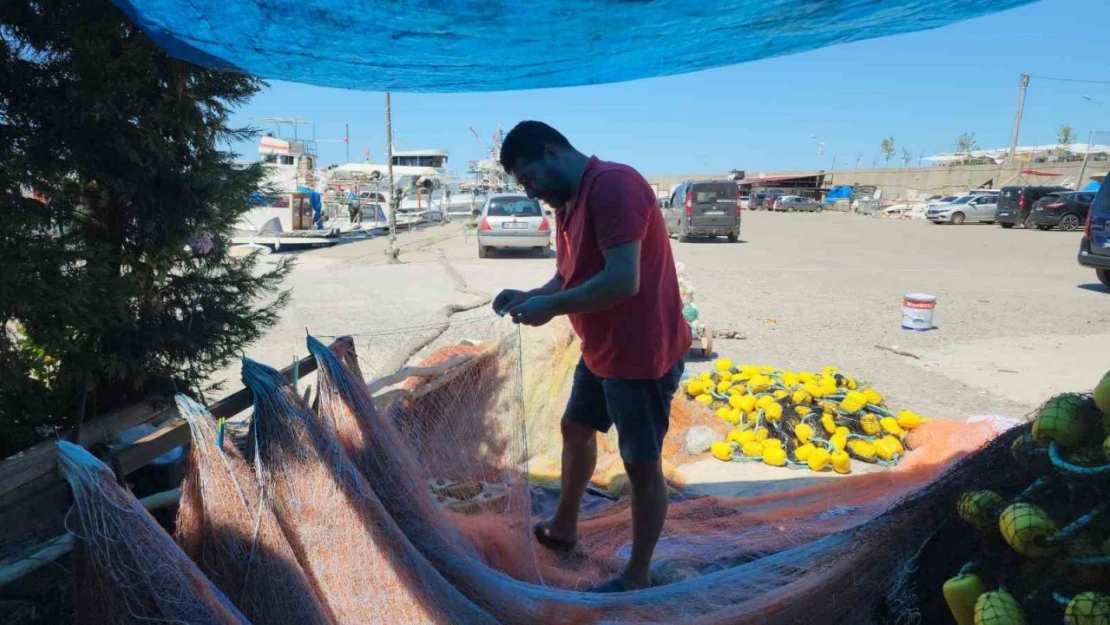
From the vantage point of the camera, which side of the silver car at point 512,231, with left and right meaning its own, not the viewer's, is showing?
back

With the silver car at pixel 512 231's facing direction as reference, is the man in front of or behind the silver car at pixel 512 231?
behind

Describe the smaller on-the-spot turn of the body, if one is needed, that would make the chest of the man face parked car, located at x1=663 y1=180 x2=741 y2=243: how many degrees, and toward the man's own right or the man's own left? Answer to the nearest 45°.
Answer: approximately 90° to the man's own right

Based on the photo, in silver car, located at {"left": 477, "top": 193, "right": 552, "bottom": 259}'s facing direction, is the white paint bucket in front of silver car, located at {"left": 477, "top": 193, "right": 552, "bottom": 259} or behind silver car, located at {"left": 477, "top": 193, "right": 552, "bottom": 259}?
behind

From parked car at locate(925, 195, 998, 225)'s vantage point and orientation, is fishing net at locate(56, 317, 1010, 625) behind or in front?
in front

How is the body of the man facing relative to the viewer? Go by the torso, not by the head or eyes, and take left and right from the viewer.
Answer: facing to the left of the viewer

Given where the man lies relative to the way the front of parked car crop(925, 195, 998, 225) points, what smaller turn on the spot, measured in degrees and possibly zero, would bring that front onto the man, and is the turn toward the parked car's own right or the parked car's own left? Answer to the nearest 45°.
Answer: approximately 45° to the parked car's own left

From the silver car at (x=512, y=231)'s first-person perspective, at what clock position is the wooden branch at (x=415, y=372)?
The wooden branch is roughly at 6 o'clock from the silver car.

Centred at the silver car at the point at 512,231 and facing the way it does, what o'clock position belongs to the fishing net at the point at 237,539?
The fishing net is roughly at 6 o'clock from the silver car.

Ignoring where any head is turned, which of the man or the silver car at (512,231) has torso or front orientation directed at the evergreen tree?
the man

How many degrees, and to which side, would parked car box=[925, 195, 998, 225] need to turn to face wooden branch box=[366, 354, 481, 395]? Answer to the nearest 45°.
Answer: approximately 45° to its left

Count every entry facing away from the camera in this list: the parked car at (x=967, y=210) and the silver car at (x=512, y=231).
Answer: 1

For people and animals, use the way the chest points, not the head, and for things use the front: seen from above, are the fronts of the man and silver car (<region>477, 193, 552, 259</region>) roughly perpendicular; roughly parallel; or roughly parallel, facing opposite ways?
roughly perpendicular

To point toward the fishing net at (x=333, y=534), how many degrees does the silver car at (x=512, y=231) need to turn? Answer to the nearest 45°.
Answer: approximately 180°

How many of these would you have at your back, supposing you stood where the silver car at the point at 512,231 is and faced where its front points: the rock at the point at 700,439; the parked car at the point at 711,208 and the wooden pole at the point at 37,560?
2

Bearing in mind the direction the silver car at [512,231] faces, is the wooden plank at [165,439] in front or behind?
behind
